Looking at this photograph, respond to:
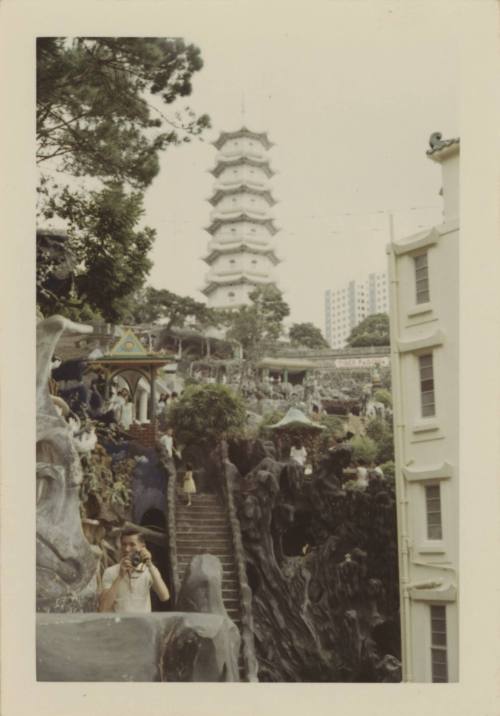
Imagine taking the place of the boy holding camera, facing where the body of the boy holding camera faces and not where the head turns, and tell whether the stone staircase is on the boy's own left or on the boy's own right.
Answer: on the boy's own left

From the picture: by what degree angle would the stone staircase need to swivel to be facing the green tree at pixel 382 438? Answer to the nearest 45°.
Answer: approximately 90° to its left

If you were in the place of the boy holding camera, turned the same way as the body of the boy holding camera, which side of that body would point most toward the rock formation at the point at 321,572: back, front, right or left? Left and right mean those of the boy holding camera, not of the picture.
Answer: left

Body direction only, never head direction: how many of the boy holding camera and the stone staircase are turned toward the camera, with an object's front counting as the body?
2

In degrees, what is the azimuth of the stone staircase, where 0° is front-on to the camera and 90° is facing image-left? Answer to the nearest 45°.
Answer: approximately 0°

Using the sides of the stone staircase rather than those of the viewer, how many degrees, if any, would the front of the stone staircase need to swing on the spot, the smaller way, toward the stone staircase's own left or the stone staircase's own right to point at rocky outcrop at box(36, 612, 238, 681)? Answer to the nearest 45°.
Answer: approximately 45° to the stone staircase's own right

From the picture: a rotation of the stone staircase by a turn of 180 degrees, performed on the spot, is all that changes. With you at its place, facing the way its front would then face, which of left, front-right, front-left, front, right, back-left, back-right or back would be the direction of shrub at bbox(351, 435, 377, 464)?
right
